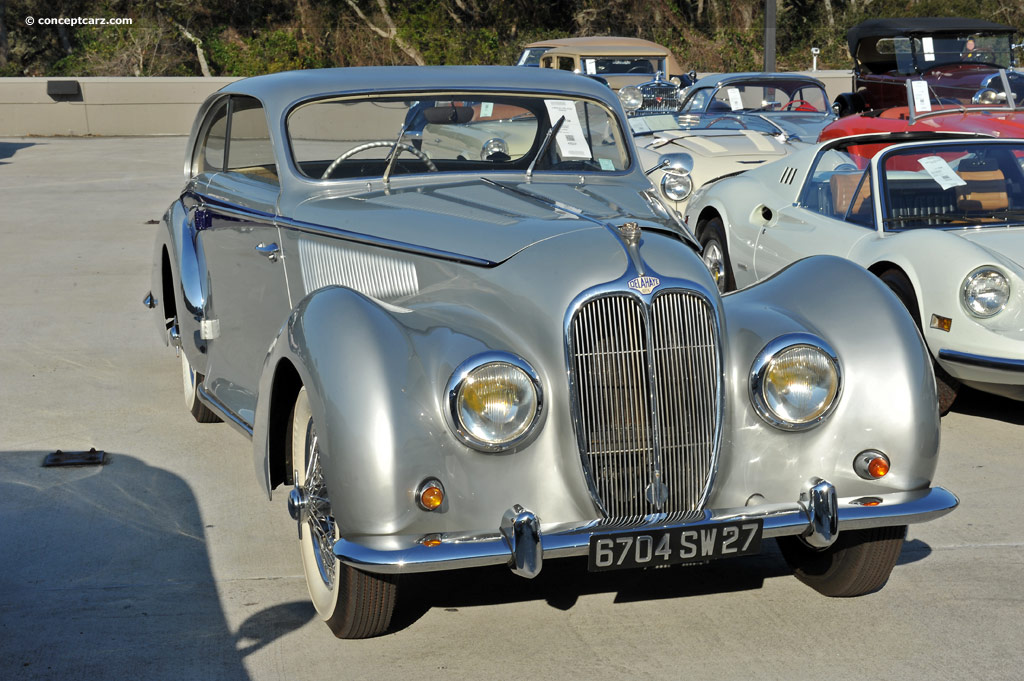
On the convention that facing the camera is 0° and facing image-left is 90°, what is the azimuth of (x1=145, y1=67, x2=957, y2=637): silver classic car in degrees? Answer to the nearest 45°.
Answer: approximately 315°

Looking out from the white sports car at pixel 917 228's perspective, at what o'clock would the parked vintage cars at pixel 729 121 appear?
The parked vintage cars is roughly at 7 o'clock from the white sports car.

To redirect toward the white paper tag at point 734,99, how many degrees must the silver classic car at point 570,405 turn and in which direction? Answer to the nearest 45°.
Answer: approximately 135° to its left

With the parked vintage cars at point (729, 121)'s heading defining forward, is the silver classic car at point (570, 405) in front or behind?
in front

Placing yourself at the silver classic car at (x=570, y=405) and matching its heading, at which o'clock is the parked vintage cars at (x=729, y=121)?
the parked vintage cars at (x=729, y=121) is roughly at 8 o'clock from the silver classic car at (x=570, y=405).

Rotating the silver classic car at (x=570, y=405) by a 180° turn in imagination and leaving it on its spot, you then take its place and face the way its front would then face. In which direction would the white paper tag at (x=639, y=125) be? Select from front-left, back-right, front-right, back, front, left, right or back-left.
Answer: front-right

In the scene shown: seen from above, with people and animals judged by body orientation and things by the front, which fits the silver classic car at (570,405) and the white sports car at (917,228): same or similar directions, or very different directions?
same or similar directions

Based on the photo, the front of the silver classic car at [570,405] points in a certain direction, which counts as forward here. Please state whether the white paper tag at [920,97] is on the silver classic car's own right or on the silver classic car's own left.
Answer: on the silver classic car's own left

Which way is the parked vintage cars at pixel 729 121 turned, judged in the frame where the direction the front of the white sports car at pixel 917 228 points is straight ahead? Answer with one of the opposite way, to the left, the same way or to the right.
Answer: to the right

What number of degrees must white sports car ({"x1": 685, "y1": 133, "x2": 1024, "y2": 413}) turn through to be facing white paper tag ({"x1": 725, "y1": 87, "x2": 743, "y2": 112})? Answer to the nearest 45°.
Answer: approximately 135° to its left

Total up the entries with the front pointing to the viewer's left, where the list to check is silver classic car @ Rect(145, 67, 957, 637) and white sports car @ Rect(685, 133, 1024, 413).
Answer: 0

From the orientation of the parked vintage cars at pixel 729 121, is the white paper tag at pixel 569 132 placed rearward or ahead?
ahead

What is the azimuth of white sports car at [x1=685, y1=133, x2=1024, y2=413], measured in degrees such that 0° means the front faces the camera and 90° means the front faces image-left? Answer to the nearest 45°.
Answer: approximately 315°
